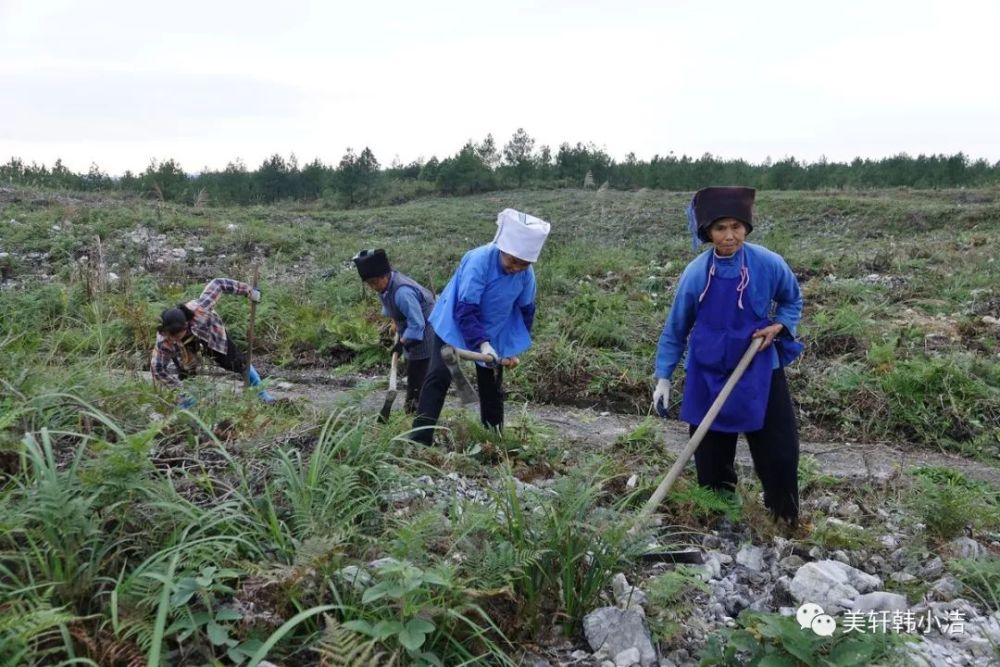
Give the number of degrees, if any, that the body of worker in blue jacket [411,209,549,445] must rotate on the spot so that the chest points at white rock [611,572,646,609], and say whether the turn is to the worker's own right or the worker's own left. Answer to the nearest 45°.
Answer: approximately 45° to the worker's own right

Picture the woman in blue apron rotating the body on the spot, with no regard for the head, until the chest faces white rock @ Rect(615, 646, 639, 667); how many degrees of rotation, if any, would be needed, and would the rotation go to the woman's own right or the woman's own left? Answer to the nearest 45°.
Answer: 0° — they already face it

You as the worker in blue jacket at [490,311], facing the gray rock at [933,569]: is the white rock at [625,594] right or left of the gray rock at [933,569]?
right

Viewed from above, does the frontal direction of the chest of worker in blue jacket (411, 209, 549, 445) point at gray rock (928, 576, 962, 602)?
yes

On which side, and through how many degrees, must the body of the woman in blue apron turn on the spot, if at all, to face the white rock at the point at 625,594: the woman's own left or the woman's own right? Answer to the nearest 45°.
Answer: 0° — they already face it

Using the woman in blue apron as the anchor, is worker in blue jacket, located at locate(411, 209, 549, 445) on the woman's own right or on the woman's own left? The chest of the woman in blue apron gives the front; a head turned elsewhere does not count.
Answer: on the woman's own right

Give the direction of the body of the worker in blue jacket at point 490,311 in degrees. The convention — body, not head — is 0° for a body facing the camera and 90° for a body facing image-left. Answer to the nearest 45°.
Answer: approximately 315°

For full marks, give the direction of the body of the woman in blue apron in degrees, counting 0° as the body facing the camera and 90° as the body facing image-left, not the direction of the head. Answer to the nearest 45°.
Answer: approximately 0°
